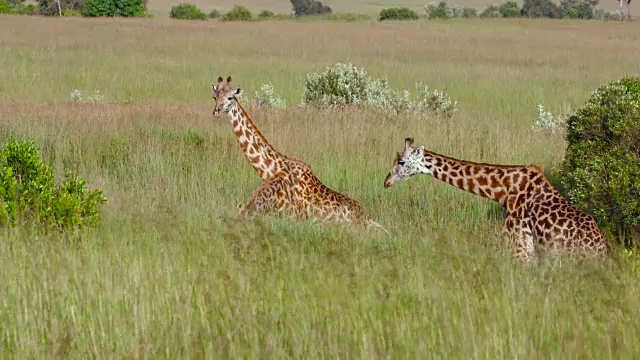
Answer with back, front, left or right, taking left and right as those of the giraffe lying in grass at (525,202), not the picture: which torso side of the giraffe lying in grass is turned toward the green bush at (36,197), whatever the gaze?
front

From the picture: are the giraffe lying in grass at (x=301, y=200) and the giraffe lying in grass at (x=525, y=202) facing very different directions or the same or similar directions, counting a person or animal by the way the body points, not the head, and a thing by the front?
same or similar directions

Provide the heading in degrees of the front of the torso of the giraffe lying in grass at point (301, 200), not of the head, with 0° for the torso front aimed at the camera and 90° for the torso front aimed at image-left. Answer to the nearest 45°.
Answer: approximately 90°

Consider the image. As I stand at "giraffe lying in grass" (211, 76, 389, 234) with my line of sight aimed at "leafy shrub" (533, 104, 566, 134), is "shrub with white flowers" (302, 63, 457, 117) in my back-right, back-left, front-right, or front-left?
front-left

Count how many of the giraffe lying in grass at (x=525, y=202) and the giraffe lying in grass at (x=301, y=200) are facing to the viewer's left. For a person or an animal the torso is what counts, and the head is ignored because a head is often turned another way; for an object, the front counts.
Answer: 2

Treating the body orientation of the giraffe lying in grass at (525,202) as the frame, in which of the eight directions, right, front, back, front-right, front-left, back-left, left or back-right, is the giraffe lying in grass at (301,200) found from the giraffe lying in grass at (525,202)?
front

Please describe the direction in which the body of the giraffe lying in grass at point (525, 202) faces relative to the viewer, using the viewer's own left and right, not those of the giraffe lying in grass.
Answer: facing to the left of the viewer

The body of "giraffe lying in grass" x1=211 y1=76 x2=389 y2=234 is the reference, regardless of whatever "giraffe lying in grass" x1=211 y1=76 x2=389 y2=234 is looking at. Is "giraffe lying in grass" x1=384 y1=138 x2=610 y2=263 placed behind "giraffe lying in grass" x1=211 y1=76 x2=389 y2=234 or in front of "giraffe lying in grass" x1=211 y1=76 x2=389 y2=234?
behind

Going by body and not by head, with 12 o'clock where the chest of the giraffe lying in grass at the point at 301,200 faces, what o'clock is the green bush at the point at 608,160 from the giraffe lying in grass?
The green bush is roughly at 6 o'clock from the giraffe lying in grass.

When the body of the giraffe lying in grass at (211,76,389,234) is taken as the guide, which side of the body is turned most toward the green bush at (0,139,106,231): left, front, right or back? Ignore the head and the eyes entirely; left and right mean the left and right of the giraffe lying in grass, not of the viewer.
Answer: front

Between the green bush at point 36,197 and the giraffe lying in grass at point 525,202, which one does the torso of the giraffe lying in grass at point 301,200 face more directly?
the green bush

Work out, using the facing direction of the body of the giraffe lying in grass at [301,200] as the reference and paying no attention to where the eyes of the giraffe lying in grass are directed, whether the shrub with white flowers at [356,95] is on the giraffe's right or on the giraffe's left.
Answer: on the giraffe's right

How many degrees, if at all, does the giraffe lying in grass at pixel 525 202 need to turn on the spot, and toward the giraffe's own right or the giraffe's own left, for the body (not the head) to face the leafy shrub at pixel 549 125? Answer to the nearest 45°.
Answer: approximately 90° to the giraffe's own right

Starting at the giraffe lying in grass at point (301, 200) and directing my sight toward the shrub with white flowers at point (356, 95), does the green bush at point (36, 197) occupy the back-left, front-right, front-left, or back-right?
back-left
